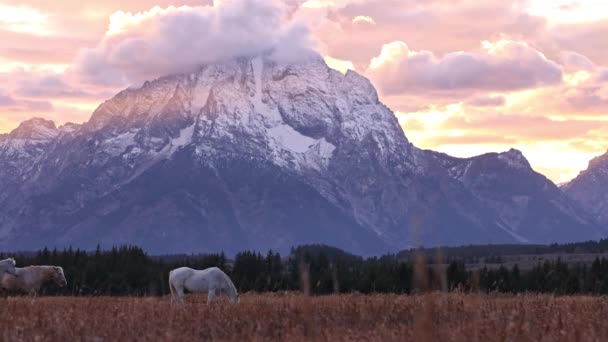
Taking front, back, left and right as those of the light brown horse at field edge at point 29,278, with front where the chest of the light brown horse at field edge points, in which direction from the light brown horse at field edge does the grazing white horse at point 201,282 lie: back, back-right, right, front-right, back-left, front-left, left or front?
front-right

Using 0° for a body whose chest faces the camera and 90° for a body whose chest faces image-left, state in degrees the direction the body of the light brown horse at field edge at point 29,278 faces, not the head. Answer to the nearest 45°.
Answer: approximately 270°

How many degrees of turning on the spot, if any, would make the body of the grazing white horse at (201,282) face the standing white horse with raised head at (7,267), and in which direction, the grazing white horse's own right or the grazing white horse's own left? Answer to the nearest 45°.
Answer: approximately 180°

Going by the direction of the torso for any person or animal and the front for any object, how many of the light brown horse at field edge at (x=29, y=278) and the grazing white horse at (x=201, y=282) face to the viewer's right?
2

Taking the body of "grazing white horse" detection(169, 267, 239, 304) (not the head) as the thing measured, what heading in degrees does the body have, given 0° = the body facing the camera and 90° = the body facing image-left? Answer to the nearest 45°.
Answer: approximately 270°

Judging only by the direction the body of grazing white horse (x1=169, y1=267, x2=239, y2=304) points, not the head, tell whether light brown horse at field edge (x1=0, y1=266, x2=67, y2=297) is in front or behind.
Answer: behind
